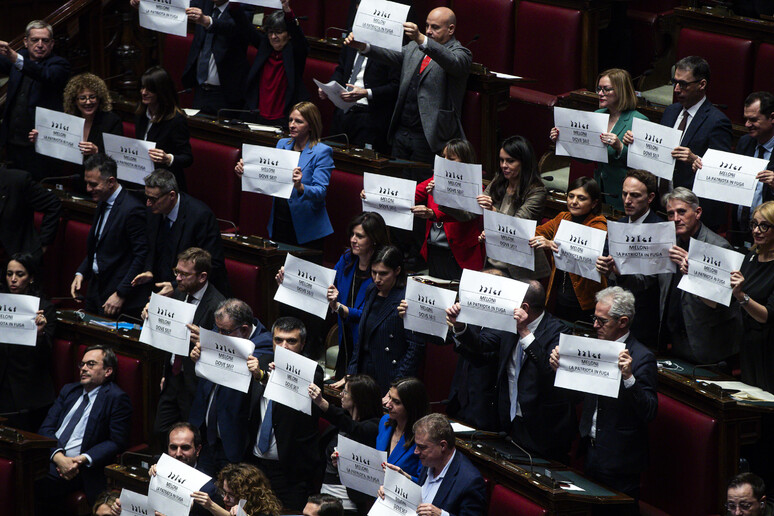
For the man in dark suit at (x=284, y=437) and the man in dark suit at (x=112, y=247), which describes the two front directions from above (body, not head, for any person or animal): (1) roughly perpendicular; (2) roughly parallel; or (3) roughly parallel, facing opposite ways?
roughly parallel

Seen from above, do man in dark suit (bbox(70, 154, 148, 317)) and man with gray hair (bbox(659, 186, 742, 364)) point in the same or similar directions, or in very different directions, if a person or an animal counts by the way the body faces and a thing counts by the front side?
same or similar directions

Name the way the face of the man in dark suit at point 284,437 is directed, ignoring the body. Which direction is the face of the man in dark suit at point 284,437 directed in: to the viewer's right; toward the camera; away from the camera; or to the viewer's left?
toward the camera

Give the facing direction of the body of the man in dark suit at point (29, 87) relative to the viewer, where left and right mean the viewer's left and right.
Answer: facing the viewer

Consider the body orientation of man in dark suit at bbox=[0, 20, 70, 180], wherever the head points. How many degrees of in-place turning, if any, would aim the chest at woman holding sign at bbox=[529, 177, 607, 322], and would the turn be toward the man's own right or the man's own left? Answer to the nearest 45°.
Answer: approximately 45° to the man's own left

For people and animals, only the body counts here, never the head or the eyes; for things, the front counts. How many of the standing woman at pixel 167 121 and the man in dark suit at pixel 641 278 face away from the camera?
0

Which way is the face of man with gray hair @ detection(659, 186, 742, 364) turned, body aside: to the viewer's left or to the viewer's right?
to the viewer's left

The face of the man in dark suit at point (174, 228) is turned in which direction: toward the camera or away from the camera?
toward the camera

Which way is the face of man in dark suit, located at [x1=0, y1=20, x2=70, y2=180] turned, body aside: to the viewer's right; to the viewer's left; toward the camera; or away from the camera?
toward the camera

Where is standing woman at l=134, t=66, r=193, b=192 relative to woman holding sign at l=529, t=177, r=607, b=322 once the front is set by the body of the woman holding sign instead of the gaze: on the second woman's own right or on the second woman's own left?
on the second woman's own right

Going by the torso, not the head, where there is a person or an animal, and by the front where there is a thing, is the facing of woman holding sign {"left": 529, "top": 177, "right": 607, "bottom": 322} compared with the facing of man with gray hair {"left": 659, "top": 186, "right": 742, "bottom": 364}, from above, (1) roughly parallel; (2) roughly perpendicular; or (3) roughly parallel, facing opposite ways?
roughly parallel

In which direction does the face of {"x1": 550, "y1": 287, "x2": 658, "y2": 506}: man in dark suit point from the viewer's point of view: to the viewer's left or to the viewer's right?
to the viewer's left

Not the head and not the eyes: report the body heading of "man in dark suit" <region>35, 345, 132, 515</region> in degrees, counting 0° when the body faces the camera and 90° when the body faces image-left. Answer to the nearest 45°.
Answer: approximately 45°

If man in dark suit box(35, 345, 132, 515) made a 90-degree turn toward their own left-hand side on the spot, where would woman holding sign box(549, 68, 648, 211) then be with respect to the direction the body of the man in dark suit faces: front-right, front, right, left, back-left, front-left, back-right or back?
front-left

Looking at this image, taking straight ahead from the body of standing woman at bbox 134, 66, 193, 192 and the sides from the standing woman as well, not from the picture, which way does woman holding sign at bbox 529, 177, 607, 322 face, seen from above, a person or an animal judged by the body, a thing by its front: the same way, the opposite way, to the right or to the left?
the same way

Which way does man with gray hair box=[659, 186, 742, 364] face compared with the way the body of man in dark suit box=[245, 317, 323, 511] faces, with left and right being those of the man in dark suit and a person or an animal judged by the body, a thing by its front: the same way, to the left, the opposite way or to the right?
the same way
